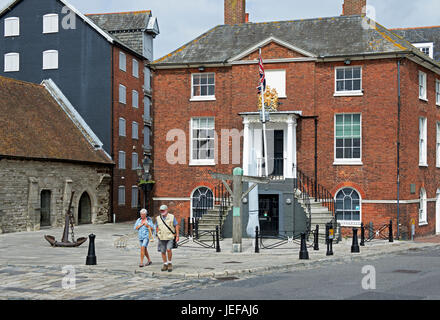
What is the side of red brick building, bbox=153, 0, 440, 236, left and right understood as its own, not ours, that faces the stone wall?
right

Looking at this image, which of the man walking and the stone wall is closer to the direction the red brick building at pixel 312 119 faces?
the man walking

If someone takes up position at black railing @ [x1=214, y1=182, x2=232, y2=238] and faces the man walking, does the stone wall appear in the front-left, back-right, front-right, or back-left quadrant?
back-right

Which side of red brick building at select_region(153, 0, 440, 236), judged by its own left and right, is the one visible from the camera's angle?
front

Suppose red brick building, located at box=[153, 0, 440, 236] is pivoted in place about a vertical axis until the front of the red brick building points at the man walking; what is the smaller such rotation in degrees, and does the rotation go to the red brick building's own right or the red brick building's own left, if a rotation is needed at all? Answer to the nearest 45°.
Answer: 0° — it already faces them

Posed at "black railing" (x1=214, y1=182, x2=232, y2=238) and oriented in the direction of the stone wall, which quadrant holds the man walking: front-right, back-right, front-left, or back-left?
back-left
